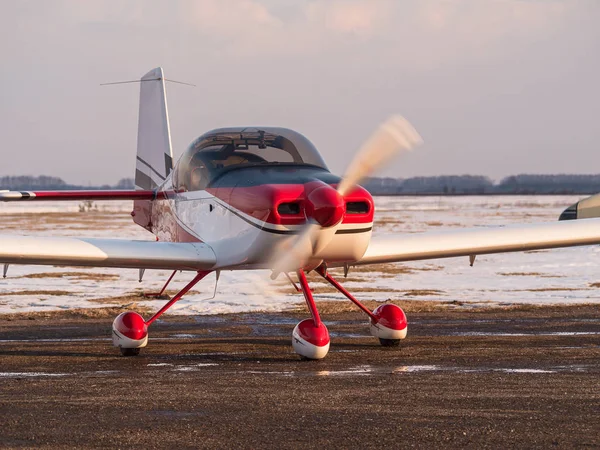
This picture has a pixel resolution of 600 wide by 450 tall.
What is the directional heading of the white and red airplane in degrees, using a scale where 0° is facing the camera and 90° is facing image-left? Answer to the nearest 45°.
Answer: approximately 315°
